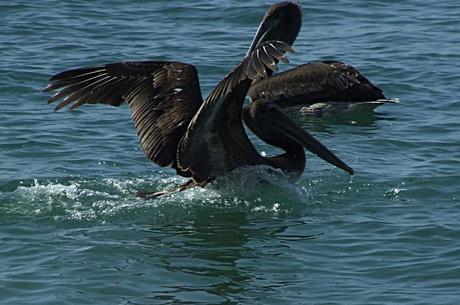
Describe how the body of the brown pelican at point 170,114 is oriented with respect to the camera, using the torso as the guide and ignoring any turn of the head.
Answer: to the viewer's right

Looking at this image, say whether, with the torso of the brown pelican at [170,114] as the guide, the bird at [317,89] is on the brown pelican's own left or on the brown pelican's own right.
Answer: on the brown pelican's own left
